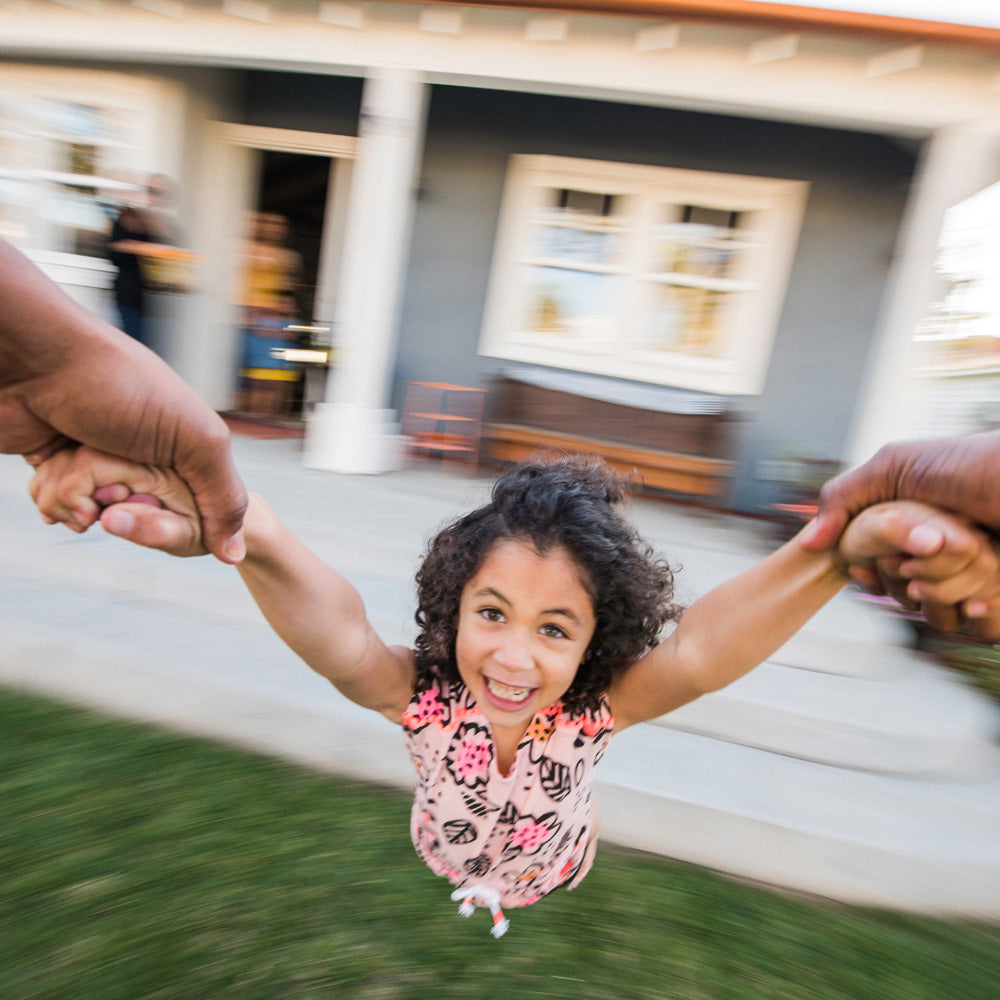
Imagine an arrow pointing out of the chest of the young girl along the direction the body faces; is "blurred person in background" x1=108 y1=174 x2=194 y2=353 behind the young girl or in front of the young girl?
behind

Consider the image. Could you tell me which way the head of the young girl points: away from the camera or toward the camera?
toward the camera

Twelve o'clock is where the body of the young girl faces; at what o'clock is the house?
The house is roughly at 6 o'clock from the young girl.

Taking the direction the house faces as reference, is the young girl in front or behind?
in front

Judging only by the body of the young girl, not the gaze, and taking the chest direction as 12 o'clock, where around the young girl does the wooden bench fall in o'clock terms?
The wooden bench is roughly at 6 o'clock from the young girl.

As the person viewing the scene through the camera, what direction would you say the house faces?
facing the viewer

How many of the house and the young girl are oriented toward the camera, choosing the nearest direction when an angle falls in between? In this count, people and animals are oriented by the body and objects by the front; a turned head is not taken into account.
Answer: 2

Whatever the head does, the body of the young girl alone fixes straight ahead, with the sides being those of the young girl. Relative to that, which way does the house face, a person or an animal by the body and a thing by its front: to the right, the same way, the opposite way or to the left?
the same way

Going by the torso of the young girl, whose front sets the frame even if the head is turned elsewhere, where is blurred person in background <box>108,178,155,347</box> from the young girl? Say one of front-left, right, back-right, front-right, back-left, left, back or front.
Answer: back-right
